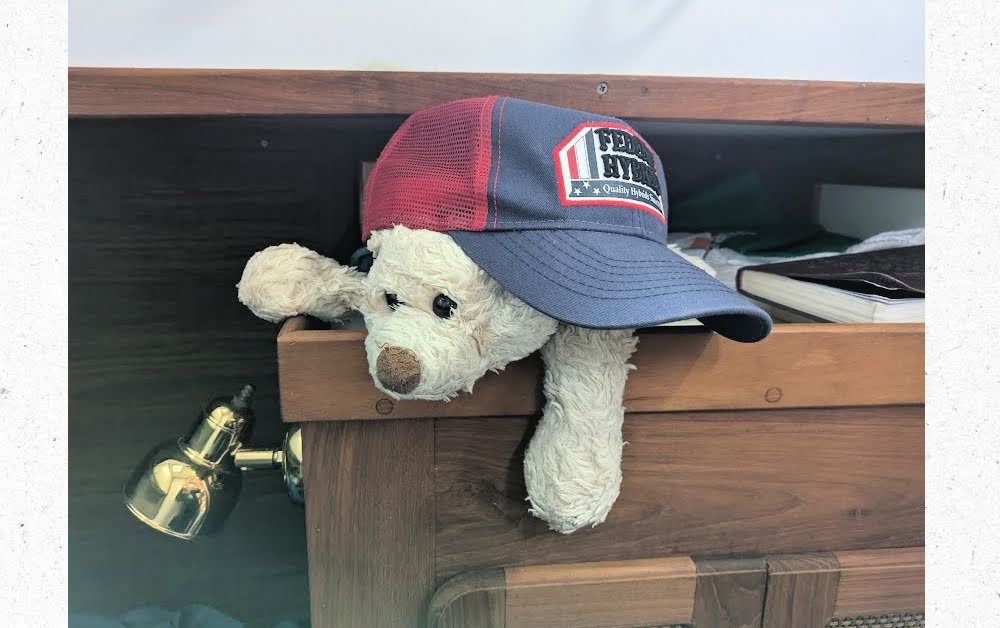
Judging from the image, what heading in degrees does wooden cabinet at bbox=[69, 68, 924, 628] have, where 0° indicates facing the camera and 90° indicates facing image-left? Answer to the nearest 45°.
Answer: approximately 0°
